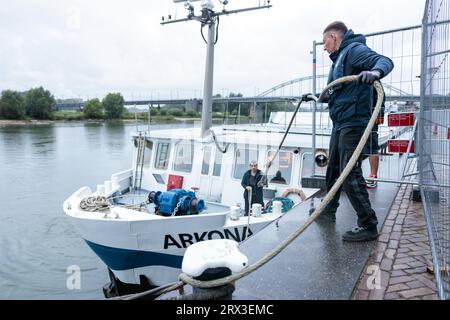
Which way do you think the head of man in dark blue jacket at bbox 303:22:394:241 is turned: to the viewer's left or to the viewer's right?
to the viewer's left

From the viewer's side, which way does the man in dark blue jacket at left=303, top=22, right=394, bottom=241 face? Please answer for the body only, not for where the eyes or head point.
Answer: to the viewer's left

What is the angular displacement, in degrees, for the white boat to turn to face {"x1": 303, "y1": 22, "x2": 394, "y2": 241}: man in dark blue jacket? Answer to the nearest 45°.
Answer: approximately 45° to its left

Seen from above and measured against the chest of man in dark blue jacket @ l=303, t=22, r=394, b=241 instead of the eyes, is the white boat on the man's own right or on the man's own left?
on the man's own right

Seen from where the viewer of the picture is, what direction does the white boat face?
facing the viewer and to the left of the viewer

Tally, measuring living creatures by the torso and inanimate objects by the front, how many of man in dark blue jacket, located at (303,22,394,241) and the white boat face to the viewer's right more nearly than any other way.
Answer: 0

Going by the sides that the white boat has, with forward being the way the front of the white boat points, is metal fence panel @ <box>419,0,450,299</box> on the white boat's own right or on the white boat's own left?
on the white boat's own left
